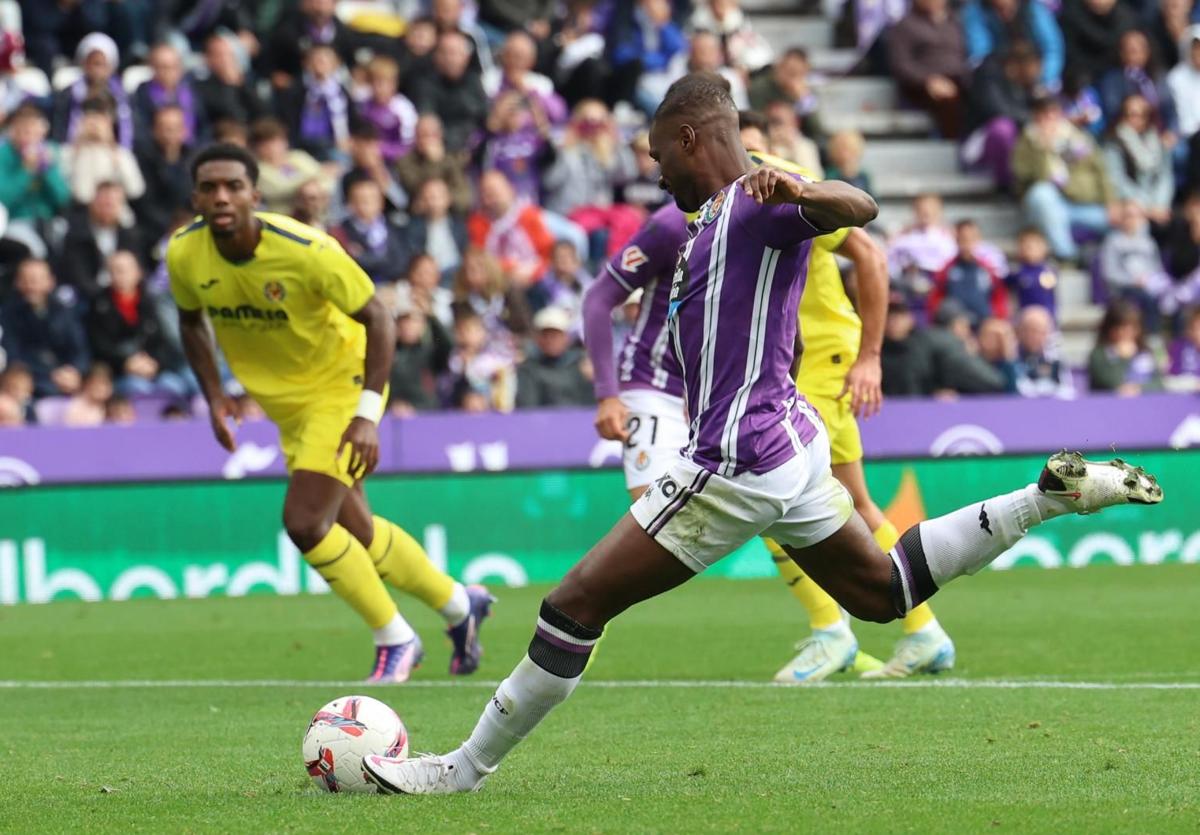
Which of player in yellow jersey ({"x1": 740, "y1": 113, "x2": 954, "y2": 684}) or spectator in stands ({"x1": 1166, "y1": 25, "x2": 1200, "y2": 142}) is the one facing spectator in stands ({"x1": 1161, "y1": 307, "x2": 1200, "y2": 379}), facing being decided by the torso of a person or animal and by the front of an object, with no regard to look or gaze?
spectator in stands ({"x1": 1166, "y1": 25, "x2": 1200, "y2": 142})

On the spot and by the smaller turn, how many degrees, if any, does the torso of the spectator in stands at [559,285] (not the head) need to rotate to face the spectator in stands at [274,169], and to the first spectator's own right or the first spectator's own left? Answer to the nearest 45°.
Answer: approximately 90° to the first spectator's own right

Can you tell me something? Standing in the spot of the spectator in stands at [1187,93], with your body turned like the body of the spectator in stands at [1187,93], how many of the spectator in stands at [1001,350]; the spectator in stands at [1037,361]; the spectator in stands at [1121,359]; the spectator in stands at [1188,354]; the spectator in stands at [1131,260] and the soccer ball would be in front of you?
6

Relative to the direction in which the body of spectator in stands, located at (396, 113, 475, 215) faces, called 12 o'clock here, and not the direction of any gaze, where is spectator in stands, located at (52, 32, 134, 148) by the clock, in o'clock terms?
spectator in stands, located at (52, 32, 134, 148) is roughly at 3 o'clock from spectator in stands, located at (396, 113, 475, 215).

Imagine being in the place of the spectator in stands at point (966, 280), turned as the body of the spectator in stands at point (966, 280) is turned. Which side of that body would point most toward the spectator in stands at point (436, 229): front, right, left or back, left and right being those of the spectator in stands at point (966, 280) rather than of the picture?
right

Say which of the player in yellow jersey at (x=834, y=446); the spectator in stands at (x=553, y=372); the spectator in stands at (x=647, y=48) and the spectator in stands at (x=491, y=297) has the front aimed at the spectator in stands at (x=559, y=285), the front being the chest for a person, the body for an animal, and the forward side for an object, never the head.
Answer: the spectator in stands at (x=647, y=48)

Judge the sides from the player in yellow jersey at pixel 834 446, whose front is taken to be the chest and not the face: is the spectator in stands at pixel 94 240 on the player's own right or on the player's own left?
on the player's own right

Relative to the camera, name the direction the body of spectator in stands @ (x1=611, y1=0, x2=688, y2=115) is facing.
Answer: toward the camera

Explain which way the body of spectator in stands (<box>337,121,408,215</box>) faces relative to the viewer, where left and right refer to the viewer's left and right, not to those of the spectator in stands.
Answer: facing the viewer

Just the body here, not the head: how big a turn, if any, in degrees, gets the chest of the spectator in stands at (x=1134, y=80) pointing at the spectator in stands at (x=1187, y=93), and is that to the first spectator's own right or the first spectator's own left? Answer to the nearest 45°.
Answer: approximately 135° to the first spectator's own left

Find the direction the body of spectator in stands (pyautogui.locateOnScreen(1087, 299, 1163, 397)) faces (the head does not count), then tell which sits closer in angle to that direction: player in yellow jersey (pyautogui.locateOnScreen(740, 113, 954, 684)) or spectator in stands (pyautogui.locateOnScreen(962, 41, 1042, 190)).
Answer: the player in yellow jersey
